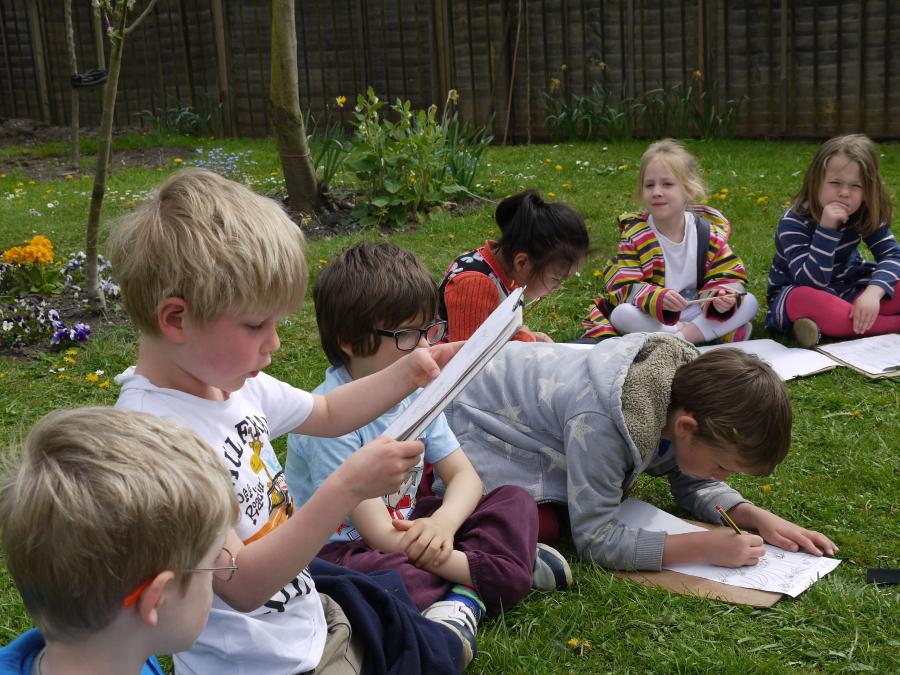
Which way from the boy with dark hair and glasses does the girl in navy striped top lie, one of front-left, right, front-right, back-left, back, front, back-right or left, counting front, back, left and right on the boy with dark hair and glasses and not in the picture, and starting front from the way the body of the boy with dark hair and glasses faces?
left

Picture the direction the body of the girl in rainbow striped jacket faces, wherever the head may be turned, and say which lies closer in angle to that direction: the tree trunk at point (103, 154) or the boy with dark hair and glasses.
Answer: the boy with dark hair and glasses

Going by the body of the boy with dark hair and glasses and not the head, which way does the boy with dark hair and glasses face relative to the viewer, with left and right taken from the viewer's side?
facing the viewer and to the right of the viewer

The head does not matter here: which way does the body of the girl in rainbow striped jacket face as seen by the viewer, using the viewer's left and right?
facing the viewer

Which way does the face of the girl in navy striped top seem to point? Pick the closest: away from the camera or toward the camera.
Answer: toward the camera

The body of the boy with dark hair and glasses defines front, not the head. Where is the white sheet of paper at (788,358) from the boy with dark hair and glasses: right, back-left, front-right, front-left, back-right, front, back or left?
left

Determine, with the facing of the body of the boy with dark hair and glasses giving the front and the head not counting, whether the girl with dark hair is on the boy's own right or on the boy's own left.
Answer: on the boy's own left

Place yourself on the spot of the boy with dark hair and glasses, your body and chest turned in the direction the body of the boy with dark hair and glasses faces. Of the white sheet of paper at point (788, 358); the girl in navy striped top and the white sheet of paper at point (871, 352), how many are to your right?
0

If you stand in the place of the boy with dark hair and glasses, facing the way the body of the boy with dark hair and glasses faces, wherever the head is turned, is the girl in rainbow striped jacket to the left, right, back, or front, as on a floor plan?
left

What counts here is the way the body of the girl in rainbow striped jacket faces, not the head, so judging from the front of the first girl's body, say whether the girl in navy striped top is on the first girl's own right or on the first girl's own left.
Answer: on the first girl's own left

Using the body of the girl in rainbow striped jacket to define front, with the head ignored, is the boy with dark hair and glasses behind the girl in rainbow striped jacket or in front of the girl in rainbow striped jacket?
in front

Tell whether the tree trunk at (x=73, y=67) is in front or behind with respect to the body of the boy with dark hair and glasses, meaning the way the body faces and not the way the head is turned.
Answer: behind

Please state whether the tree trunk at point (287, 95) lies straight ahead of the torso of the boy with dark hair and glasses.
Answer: no

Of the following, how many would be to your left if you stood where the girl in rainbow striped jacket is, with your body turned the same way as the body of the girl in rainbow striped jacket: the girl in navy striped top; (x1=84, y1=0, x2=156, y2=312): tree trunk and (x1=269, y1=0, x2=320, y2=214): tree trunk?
1

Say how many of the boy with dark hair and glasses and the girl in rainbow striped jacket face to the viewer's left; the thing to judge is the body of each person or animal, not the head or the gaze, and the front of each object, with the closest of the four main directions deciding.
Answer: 0
